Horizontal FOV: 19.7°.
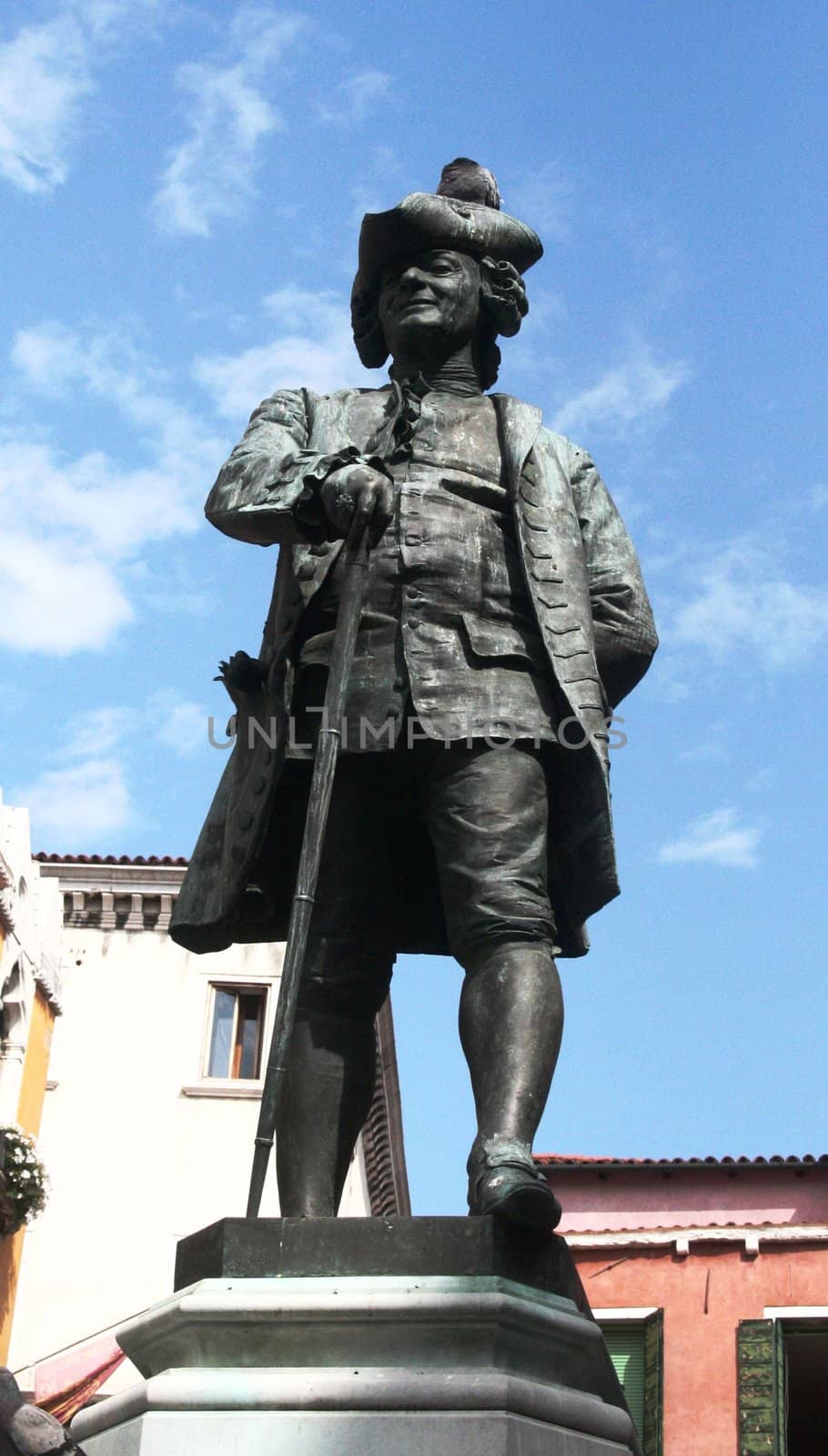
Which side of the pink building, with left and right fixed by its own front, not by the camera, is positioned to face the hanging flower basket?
right

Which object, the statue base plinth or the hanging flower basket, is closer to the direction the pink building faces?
the statue base plinth

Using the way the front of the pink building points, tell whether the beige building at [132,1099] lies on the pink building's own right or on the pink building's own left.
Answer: on the pink building's own right

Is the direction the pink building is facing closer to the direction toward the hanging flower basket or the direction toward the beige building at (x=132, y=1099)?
the hanging flower basket

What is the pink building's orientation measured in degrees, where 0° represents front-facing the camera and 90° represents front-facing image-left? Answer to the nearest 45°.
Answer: approximately 0°

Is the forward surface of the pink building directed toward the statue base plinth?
yes
